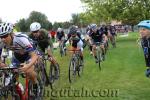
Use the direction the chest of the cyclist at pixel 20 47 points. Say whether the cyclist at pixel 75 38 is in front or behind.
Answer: behind

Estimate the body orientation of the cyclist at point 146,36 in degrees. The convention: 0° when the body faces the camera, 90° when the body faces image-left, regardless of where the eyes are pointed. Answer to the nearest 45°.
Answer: approximately 45°

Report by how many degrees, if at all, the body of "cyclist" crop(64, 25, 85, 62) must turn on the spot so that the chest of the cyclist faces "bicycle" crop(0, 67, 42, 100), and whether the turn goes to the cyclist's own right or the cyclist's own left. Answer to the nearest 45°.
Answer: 0° — they already face it

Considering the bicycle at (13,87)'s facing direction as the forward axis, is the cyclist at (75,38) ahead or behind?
behind

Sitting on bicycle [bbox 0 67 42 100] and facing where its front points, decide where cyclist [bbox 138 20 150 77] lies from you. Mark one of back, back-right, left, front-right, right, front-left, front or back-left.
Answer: back-left

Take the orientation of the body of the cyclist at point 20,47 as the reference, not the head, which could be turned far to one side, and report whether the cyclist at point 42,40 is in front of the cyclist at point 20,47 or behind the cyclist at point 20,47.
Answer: behind
